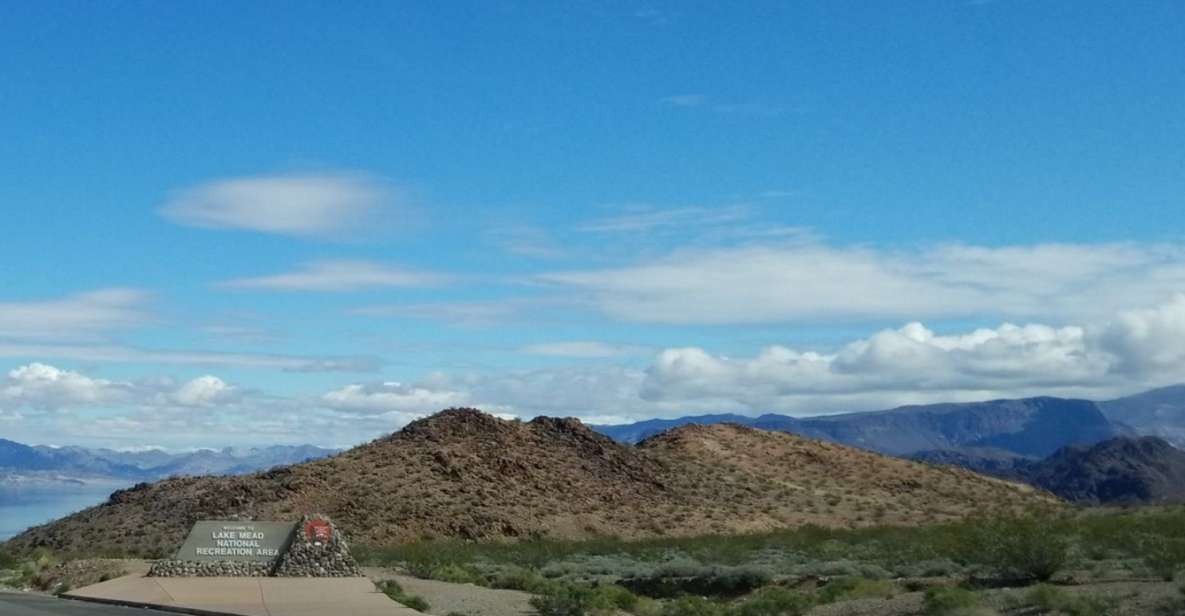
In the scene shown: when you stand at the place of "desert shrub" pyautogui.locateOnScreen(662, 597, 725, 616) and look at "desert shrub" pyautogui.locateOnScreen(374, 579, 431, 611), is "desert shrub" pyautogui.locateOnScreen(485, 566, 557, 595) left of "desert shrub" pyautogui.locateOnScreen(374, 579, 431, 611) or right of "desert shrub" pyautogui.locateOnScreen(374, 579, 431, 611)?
right

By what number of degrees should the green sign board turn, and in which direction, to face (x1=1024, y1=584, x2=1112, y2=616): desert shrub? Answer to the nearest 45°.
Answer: approximately 45° to its left

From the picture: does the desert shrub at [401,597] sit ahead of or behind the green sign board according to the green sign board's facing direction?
ahead

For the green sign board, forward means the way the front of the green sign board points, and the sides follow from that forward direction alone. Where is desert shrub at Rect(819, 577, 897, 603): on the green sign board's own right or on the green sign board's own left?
on the green sign board's own left

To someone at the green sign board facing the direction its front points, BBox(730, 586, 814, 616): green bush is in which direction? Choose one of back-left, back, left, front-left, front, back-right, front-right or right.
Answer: front-left

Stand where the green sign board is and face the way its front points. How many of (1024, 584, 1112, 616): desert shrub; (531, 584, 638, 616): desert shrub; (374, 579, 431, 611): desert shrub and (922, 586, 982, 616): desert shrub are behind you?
0

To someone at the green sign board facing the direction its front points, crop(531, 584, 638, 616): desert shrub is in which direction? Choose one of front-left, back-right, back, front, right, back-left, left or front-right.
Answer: front-left

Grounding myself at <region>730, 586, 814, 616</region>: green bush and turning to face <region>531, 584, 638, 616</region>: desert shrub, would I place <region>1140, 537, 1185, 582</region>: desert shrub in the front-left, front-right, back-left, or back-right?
back-right

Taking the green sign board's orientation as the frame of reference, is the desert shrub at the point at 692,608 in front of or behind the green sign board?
in front

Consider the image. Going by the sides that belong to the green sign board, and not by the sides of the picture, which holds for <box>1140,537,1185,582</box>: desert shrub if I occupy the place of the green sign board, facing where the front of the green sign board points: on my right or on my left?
on my left

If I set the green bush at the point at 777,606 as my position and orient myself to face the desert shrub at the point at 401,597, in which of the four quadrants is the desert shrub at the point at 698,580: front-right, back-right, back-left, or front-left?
front-right

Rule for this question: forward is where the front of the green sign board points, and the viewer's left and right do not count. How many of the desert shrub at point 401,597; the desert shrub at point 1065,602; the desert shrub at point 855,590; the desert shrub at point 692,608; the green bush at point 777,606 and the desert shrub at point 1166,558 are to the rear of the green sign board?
0

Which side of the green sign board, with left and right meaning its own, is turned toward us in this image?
front

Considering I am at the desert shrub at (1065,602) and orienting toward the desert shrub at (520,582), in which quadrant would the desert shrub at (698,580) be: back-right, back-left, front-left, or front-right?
front-right

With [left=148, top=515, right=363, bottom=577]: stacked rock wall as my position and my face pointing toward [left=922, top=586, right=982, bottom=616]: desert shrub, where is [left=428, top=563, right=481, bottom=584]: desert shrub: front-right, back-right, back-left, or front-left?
front-left

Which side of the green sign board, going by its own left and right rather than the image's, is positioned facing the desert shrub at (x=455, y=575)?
left
